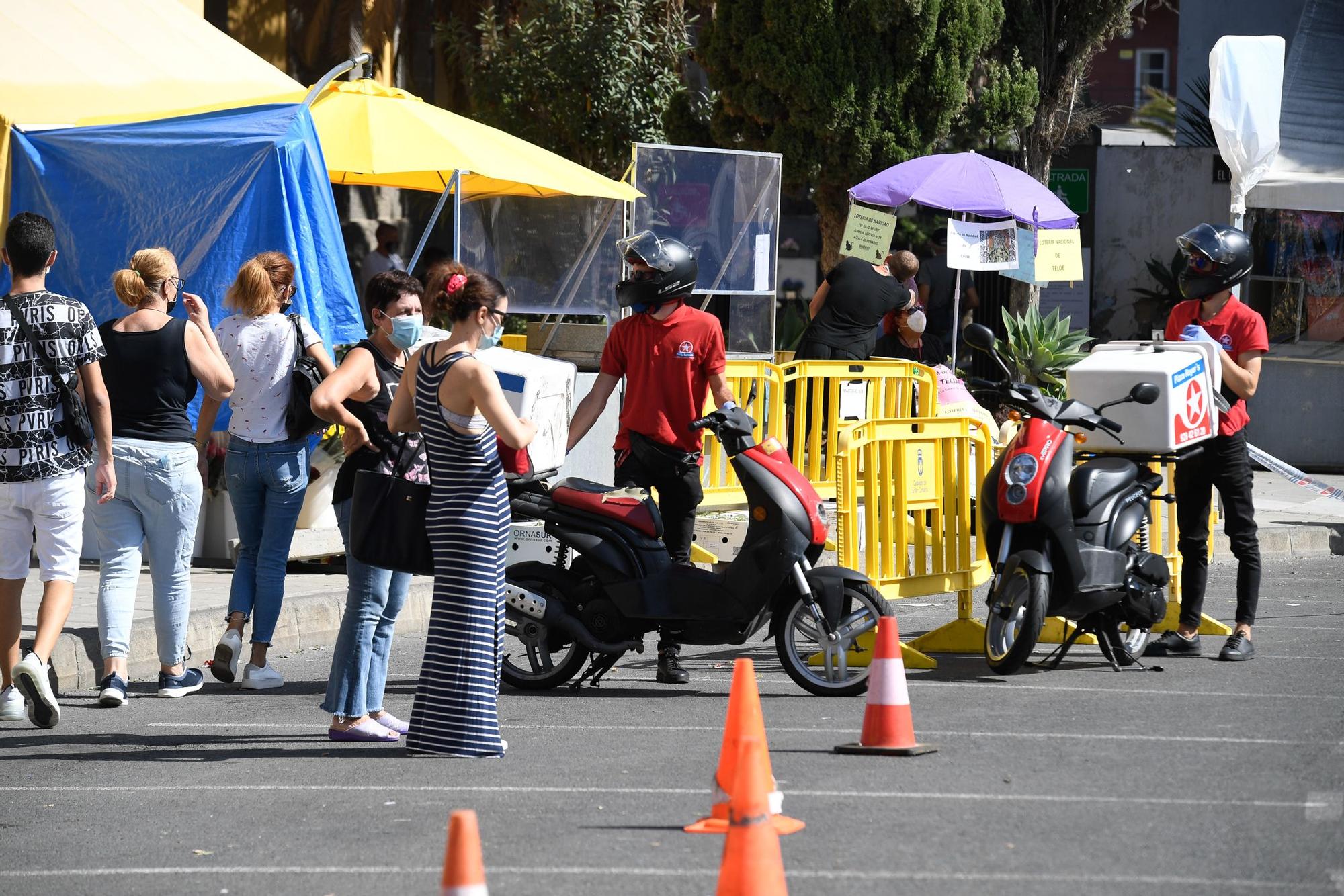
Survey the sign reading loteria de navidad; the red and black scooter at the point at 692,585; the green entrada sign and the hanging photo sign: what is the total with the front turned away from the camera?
0

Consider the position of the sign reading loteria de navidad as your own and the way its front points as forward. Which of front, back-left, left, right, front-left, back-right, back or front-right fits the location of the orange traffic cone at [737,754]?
front

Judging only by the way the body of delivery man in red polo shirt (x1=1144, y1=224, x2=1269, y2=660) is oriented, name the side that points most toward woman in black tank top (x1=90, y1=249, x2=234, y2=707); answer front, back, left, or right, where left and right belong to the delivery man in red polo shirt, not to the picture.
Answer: front

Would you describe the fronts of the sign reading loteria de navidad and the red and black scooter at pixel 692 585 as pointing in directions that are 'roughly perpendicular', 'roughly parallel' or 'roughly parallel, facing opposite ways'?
roughly perpendicular

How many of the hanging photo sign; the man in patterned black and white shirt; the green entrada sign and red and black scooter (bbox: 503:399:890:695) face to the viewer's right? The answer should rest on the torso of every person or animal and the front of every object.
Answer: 1

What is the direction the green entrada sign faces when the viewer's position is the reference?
facing the viewer

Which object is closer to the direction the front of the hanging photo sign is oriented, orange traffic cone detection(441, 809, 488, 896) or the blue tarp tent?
the orange traffic cone

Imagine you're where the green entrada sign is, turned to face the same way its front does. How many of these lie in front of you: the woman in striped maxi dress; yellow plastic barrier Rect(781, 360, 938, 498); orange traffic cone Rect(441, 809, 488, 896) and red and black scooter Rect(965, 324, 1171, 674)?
4

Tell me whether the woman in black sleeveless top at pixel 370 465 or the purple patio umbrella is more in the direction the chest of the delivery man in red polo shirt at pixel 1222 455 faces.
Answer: the woman in black sleeveless top

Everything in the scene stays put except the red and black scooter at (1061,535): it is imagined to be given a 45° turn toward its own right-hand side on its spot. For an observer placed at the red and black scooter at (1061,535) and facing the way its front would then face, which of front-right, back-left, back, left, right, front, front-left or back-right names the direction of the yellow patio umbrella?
front-right

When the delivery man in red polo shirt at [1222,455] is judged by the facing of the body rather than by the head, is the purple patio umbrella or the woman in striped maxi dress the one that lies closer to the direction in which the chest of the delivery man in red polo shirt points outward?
the woman in striped maxi dress

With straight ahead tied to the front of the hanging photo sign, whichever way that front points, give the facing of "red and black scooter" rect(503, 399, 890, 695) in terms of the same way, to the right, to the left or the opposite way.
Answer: to the left

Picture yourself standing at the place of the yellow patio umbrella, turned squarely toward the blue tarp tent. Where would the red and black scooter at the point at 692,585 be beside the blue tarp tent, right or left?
left

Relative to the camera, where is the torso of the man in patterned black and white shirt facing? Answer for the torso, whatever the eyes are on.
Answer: away from the camera

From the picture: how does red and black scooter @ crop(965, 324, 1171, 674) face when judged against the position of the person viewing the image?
facing the viewer and to the left of the viewer

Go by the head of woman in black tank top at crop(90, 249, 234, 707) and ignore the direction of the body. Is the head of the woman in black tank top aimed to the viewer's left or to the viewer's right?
to the viewer's right

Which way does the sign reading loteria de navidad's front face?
toward the camera

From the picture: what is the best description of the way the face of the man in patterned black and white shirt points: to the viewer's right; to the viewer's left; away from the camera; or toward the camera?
away from the camera
